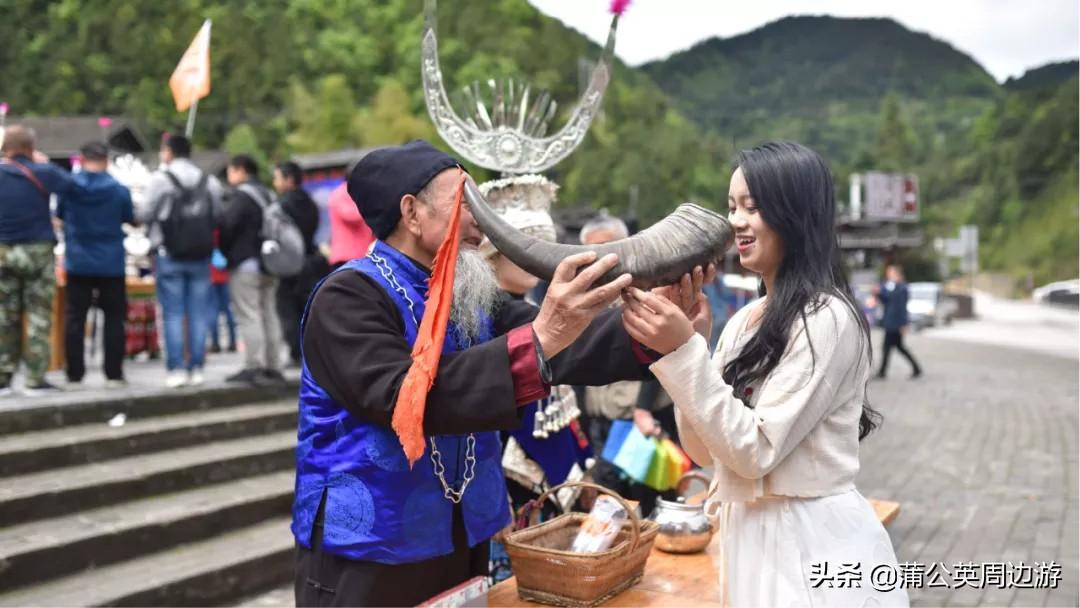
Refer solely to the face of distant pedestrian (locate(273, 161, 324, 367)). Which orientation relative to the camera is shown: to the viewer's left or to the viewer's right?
to the viewer's left

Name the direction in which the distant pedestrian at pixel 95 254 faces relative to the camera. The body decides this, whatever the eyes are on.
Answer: away from the camera

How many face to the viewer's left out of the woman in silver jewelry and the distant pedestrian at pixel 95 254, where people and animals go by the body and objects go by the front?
0

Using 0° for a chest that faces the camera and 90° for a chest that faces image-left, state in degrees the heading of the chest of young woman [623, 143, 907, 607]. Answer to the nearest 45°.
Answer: approximately 90°

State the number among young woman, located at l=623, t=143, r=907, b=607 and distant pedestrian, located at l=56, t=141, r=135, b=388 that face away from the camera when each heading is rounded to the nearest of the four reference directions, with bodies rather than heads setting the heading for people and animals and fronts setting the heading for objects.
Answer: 1

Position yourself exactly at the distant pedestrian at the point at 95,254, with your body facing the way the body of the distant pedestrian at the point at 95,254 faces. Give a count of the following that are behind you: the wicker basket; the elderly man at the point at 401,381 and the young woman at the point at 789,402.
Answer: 3

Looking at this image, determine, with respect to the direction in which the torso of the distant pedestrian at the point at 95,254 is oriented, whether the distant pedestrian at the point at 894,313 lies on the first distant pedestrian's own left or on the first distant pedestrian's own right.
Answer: on the first distant pedestrian's own right

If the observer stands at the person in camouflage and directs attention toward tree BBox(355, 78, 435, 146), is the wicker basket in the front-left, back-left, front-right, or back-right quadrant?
back-right

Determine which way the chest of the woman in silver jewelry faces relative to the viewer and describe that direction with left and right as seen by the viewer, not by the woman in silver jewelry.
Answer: facing the viewer and to the right of the viewer

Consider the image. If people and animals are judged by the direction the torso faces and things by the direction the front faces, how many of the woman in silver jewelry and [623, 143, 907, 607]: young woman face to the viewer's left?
1

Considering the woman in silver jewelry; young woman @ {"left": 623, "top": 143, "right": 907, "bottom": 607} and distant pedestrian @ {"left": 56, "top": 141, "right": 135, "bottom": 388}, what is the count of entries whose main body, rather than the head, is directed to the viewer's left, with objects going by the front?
1

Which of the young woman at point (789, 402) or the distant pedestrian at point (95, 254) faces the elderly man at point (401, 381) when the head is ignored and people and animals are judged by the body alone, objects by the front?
the young woman

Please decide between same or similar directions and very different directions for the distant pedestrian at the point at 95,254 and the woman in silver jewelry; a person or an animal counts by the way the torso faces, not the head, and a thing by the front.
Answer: very different directions
